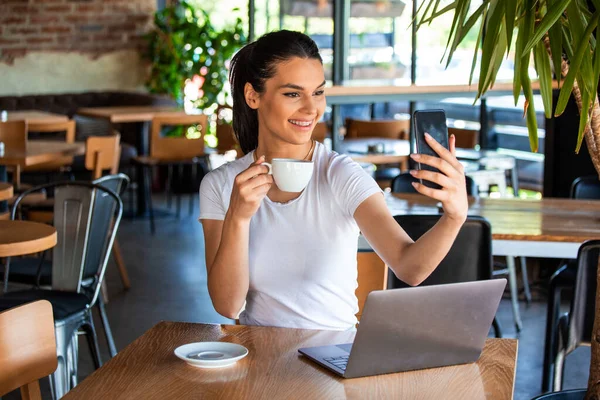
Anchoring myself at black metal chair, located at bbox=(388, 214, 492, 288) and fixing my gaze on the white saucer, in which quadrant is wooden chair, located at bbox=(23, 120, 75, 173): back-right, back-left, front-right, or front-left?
back-right

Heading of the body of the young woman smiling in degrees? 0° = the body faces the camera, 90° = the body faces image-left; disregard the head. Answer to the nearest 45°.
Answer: approximately 315°

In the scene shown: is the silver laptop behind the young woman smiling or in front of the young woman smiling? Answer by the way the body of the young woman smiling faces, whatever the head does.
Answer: in front

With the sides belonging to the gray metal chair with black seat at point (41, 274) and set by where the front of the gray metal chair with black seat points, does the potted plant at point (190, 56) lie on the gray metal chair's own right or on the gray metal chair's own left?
on the gray metal chair's own right

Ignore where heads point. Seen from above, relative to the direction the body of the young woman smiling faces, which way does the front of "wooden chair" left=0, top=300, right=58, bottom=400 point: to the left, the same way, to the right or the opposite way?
the opposite way

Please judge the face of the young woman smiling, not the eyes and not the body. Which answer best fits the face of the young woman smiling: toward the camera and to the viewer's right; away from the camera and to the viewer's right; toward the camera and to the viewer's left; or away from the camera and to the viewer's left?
toward the camera and to the viewer's right

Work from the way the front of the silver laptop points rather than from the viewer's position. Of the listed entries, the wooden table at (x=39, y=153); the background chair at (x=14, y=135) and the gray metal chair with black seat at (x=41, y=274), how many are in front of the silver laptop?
3

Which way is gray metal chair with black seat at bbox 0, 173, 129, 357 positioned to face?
to the viewer's left

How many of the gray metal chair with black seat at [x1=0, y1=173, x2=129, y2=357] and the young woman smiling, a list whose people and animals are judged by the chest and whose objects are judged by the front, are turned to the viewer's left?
1

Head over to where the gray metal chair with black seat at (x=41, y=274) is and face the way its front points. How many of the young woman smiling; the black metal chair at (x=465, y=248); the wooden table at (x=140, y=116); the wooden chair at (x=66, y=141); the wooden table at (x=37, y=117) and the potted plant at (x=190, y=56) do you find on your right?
4

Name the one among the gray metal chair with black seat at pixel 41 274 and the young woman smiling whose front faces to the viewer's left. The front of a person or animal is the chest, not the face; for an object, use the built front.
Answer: the gray metal chair with black seat

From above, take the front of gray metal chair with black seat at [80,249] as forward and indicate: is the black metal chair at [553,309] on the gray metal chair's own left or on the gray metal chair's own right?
on the gray metal chair's own left

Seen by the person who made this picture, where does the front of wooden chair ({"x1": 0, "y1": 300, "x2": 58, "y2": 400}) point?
facing away from the viewer and to the left of the viewer

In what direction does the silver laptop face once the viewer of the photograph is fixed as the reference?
facing away from the viewer and to the left of the viewer
